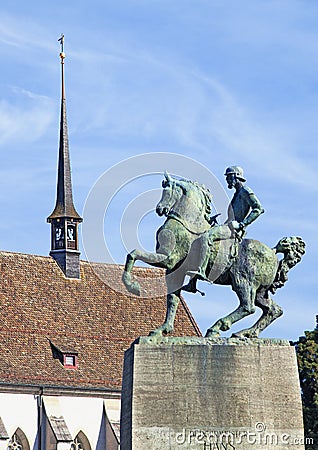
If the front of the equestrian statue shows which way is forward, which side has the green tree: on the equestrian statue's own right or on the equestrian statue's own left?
on the equestrian statue's own right

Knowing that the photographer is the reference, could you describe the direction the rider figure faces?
facing to the left of the viewer

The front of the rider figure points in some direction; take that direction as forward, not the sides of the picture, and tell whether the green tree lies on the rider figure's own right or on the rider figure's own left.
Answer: on the rider figure's own right

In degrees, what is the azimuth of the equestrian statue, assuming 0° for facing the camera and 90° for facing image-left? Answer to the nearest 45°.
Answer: approximately 90°
